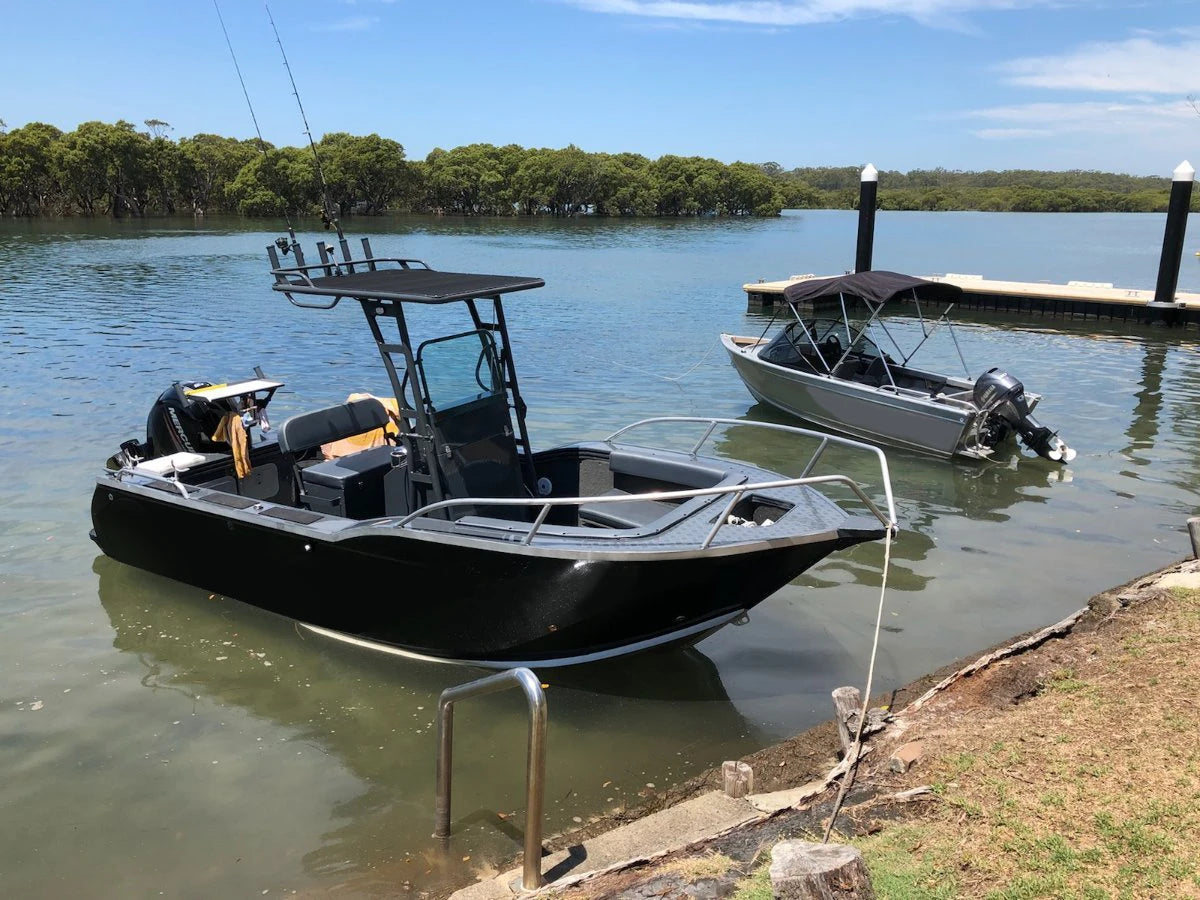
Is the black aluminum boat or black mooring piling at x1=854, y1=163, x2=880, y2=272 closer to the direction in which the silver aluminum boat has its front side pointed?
the black mooring piling

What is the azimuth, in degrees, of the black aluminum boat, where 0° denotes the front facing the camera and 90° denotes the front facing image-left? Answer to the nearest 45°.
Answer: approximately 315°

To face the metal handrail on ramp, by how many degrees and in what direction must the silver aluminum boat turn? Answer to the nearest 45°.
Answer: approximately 135° to its left

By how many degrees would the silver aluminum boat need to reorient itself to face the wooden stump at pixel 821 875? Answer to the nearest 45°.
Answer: approximately 135° to its left

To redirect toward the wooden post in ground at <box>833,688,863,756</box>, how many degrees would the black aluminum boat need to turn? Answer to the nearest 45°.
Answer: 0° — it already faces it

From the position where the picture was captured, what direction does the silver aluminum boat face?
facing away from the viewer and to the left of the viewer

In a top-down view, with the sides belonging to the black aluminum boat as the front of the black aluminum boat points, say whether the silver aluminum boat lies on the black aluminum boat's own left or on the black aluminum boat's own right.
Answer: on the black aluminum boat's own left

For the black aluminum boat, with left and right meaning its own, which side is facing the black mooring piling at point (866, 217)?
left

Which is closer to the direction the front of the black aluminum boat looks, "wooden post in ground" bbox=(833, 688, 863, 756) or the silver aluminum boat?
the wooden post in ground

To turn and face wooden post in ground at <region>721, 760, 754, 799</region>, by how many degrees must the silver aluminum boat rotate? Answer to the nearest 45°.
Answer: approximately 135° to its left

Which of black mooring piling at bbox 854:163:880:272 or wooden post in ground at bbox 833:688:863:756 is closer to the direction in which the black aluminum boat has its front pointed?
the wooden post in ground

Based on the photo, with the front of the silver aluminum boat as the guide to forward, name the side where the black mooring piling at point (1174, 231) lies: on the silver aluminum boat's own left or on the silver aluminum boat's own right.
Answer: on the silver aluminum boat's own right

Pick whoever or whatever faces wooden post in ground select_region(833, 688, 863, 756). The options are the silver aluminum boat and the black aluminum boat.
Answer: the black aluminum boat
